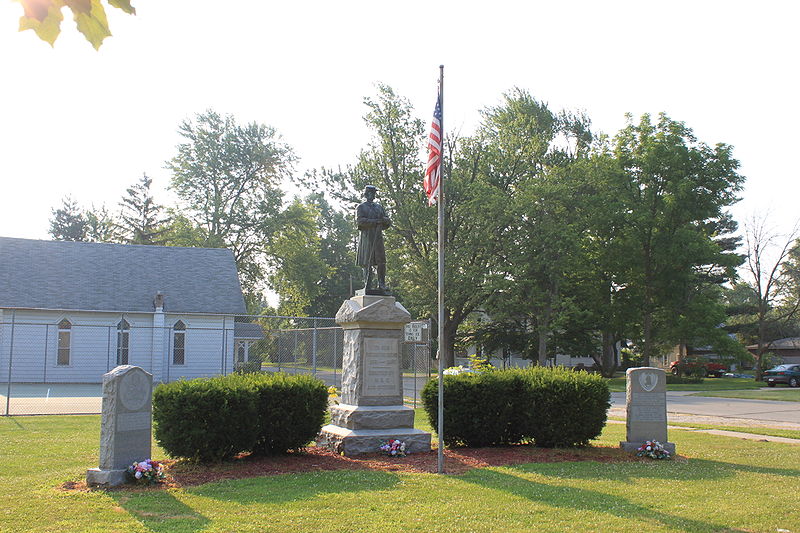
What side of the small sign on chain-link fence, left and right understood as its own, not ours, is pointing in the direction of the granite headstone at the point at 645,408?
front

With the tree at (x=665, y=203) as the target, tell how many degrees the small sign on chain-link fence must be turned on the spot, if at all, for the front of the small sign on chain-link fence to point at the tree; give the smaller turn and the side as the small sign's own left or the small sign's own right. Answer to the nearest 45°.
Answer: approximately 135° to the small sign's own left

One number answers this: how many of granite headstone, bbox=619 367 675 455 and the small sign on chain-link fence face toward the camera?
2

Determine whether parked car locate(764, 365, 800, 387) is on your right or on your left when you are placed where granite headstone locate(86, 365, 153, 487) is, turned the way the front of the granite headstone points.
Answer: on your left

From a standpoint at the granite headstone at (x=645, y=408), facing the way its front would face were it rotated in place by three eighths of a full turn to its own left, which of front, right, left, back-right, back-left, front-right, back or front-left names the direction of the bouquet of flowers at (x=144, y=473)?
back

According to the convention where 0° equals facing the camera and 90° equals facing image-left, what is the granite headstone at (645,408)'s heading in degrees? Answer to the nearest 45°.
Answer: approximately 0°

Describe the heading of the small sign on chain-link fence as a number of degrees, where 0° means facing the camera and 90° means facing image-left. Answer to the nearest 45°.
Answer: approximately 0°

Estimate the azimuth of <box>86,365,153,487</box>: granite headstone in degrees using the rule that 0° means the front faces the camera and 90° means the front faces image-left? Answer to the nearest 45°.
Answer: approximately 315°

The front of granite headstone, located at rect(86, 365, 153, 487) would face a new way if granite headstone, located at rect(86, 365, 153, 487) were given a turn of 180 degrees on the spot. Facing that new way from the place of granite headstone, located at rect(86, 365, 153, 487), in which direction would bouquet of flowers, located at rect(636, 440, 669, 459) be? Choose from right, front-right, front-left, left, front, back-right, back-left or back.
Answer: back-right

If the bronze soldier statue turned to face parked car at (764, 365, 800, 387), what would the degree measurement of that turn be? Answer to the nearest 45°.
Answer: approximately 90° to its left

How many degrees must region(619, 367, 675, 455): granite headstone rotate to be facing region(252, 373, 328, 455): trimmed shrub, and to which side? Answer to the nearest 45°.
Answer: approximately 45° to its right

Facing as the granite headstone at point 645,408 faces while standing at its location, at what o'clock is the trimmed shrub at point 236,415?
The trimmed shrub is roughly at 2 o'clock from the granite headstone.
